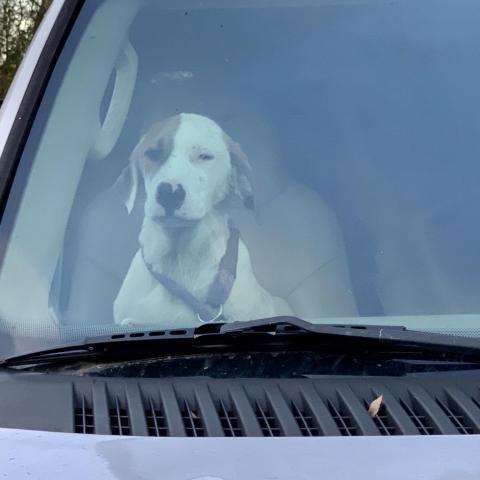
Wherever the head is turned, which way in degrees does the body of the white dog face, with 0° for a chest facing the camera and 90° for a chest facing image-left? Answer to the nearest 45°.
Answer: approximately 0°
